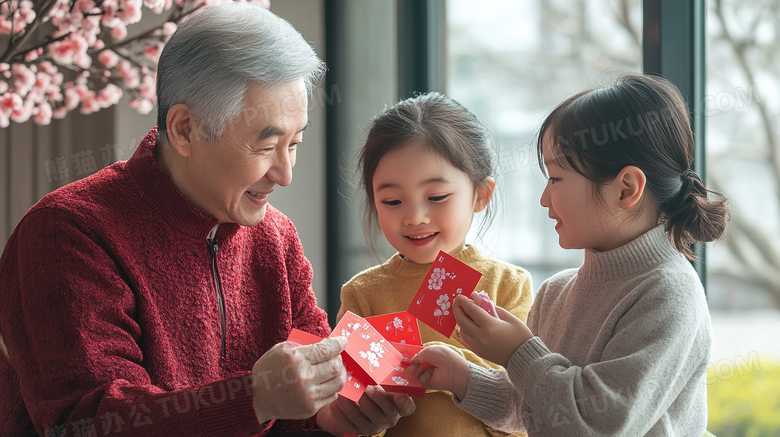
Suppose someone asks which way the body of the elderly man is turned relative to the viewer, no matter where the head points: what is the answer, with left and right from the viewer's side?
facing the viewer and to the right of the viewer

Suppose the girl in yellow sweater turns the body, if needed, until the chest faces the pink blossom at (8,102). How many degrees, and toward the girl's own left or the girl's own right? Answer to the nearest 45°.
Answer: approximately 135° to the girl's own right

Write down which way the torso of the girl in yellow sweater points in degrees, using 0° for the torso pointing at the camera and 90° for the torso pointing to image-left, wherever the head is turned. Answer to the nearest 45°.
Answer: approximately 0°

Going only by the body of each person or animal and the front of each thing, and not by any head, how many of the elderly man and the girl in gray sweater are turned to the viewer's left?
1

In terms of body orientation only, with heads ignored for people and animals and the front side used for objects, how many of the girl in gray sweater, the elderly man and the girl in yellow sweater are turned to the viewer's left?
1

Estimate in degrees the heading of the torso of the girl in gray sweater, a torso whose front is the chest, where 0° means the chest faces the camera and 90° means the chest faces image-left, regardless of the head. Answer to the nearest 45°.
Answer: approximately 90°

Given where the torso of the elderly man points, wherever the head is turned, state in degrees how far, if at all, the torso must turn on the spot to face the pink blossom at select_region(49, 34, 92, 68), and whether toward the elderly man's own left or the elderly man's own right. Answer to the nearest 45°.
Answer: approximately 135° to the elderly man's own left

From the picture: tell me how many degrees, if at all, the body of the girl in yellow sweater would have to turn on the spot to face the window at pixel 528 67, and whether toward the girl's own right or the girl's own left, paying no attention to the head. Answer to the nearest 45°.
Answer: approximately 180°

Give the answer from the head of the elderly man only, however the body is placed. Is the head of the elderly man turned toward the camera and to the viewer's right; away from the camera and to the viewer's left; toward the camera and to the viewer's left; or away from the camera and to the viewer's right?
toward the camera and to the viewer's right

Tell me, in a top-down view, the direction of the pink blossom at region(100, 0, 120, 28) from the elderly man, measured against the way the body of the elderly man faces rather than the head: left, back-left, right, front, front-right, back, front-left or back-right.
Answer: back-left

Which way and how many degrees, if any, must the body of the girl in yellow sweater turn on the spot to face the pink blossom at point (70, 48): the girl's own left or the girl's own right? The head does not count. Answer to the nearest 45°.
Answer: approximately 135° to the girl's own right

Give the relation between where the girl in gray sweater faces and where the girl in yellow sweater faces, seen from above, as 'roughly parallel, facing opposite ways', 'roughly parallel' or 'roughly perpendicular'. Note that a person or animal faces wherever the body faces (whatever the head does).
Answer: roughly perpendicular
